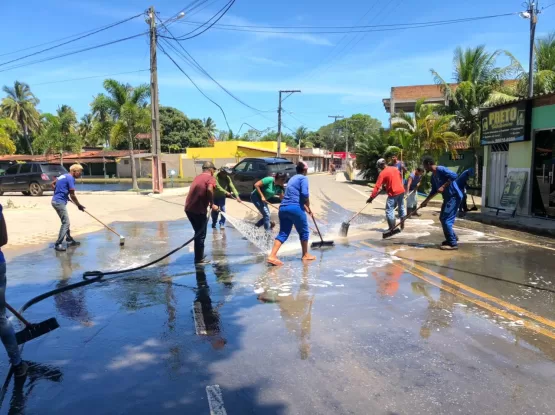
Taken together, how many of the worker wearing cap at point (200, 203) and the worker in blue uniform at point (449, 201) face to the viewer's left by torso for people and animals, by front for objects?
1

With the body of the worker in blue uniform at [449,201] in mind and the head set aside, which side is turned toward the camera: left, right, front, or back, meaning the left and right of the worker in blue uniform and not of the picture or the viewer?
left

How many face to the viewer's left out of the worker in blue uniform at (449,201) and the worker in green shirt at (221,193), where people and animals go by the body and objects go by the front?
1

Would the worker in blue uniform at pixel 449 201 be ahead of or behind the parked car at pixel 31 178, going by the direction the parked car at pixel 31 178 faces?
behind

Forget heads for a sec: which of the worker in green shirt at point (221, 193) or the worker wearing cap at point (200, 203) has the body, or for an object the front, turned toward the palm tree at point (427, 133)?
the worker wearing cap

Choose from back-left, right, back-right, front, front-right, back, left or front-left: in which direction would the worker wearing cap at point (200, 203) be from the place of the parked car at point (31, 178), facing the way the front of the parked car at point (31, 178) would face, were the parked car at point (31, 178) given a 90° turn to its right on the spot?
back-right

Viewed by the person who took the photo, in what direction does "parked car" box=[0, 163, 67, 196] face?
facing away from the viewer and to the left of the viewer

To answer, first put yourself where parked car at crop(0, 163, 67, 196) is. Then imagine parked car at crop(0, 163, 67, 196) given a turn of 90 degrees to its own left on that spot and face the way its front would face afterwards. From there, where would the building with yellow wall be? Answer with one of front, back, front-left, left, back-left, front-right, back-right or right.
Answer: back

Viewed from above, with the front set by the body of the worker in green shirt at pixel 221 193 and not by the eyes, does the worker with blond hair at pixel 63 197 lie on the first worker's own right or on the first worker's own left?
on the first worker's own right

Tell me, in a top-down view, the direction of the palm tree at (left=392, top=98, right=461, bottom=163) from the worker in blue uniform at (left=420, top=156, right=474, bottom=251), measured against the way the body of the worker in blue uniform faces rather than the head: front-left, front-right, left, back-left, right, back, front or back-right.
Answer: right

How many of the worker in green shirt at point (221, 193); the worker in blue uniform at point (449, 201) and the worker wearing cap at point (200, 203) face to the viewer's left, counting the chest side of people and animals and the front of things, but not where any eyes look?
1

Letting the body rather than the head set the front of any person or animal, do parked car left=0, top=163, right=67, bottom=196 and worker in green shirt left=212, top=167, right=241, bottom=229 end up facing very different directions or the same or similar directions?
very different directions

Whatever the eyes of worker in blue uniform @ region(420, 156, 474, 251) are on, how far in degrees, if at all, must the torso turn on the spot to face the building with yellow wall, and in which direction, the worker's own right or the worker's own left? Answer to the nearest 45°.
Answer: approximately 45° to the worker's own right

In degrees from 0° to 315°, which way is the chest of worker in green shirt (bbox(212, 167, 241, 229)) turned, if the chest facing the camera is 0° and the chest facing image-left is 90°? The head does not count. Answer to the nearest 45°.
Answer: approximately 315°
